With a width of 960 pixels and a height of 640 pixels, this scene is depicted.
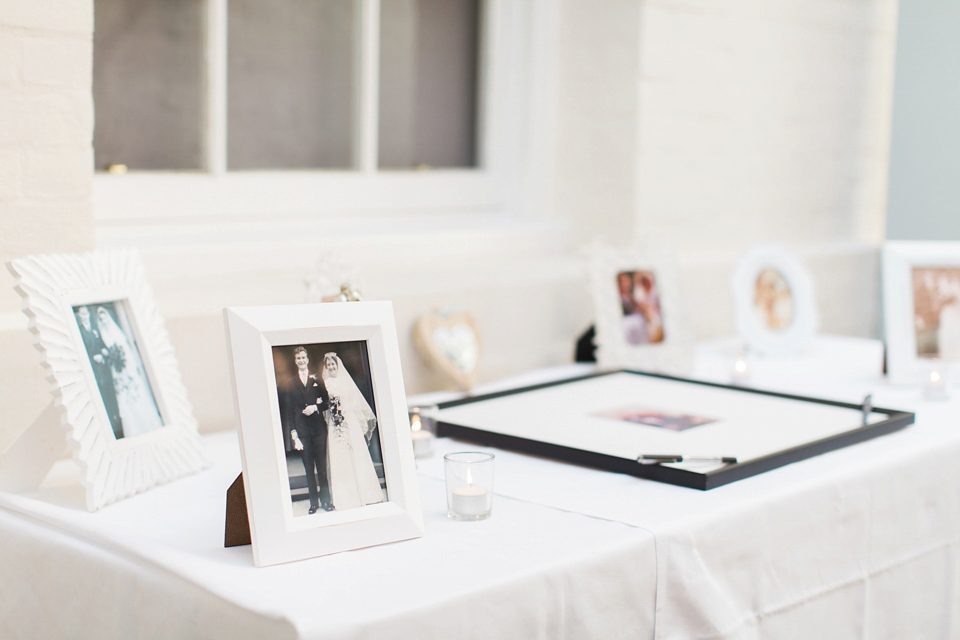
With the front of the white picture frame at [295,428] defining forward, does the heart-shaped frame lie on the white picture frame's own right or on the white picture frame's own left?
on the white picture frame's own left

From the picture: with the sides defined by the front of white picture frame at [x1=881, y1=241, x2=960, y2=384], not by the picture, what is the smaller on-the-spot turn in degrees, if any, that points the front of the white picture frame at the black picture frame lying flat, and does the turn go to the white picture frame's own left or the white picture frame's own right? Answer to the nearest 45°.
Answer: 0° — it already faces it

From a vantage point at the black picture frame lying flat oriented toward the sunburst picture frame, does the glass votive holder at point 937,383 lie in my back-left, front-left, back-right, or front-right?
back-right

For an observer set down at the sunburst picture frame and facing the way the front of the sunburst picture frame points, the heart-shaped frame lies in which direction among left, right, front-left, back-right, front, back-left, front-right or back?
left

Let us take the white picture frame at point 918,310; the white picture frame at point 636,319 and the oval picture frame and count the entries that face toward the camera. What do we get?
3

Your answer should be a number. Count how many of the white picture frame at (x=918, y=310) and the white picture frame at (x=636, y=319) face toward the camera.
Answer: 2

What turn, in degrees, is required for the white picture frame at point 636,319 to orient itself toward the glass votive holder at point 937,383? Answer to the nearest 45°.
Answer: approximately 90° to its left

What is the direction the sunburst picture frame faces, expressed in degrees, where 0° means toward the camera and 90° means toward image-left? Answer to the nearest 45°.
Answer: approximately 315°
